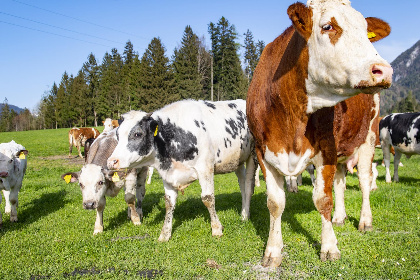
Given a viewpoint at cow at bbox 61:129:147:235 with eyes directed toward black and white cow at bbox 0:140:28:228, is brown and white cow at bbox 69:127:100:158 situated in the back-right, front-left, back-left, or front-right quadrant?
front-right

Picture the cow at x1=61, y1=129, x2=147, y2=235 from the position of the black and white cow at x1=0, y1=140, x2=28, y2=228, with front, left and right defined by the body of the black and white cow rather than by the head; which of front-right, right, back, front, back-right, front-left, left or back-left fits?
front-left

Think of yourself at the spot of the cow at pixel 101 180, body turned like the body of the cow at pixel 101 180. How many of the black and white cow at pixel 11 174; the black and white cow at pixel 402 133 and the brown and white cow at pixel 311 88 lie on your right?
1

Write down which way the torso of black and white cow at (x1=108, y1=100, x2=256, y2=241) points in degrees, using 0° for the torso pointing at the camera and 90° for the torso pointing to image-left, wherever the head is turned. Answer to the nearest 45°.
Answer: approximately 45°

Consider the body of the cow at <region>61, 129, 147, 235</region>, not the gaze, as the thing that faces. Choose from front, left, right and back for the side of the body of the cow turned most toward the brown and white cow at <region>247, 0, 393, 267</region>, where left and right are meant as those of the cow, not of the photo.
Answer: left

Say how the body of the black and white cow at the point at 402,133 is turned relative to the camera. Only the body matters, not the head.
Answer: to the viewer's right

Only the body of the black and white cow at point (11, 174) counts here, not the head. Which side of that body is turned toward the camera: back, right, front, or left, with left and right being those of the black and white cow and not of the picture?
front

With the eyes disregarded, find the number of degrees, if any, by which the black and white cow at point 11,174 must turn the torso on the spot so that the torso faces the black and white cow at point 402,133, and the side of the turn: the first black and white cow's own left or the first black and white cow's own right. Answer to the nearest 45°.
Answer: approximately 90° to the first black and white cow's own left

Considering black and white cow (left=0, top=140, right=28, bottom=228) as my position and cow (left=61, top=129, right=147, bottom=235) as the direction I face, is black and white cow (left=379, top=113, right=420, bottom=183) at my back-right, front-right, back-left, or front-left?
front-left

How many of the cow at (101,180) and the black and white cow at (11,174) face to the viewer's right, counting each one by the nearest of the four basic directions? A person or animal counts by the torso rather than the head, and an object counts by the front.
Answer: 0

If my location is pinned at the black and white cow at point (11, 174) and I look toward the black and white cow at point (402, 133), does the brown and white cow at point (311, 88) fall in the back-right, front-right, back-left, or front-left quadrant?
front-right

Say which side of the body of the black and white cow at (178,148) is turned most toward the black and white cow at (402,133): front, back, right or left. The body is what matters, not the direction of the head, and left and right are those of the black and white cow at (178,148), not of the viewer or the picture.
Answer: back

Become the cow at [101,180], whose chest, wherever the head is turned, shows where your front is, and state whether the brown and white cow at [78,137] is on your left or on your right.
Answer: on your right
